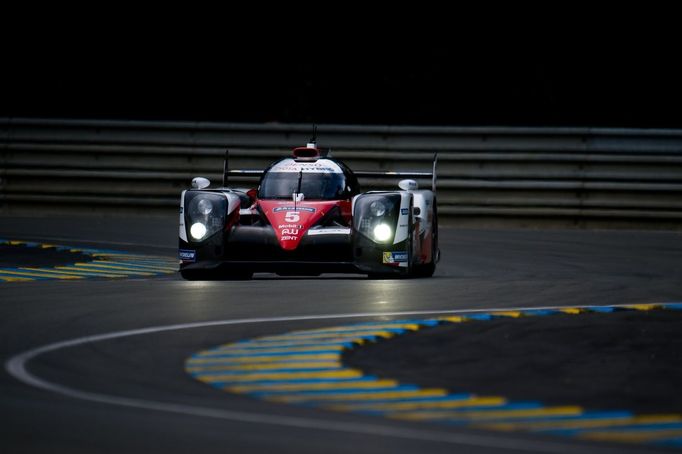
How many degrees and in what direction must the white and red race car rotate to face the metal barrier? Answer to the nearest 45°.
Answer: approximately 180°

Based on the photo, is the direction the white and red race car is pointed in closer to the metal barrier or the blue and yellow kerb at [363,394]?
the blue and yellow kerb

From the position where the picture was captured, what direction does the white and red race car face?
facing the viewer

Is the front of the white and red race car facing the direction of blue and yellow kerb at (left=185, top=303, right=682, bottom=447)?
yes
